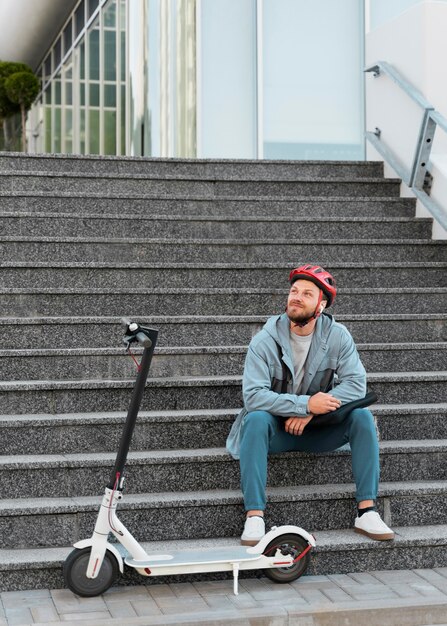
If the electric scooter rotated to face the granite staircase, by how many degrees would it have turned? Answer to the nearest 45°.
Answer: approximately 90° to its right

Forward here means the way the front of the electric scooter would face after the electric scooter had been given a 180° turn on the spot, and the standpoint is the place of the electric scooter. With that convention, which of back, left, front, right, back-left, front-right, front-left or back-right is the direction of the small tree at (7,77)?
left

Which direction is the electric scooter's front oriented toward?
to the viewer's left

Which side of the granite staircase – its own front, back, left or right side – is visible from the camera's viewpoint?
front

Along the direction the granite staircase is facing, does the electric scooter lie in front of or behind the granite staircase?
in front

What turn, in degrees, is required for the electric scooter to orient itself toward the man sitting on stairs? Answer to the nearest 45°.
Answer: approximately 135° to its right

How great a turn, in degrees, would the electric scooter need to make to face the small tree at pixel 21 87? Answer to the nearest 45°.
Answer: approximately 90° to its right

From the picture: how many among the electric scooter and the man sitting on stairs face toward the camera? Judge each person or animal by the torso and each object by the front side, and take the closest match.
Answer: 1

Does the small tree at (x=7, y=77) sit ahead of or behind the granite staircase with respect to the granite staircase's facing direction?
behind

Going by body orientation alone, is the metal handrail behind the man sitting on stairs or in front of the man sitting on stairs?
behind

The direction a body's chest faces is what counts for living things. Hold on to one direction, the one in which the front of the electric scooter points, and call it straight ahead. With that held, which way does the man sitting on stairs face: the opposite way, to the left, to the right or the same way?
to the left

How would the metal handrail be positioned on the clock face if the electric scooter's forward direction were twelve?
The metal handrail is roughly at 4 o'clock from the electric scooter.

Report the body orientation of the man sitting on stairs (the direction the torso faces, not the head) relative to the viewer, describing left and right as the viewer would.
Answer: facing the viewer

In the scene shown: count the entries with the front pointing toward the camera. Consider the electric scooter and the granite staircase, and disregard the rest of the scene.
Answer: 1
